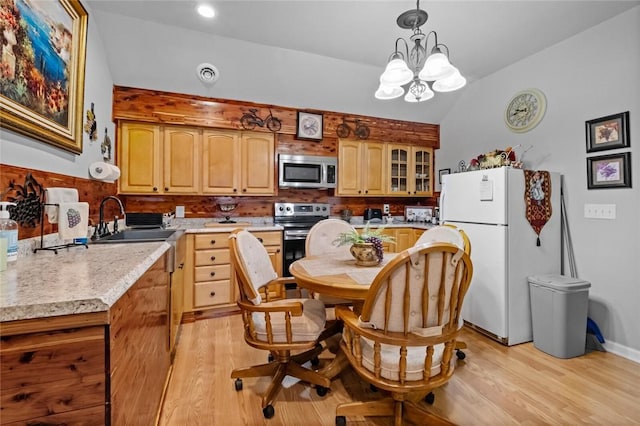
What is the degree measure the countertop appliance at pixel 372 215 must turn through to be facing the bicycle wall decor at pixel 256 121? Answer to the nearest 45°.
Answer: approximately 45° to its right

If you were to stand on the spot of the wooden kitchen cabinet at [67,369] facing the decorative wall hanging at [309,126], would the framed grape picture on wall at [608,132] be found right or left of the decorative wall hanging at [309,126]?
right

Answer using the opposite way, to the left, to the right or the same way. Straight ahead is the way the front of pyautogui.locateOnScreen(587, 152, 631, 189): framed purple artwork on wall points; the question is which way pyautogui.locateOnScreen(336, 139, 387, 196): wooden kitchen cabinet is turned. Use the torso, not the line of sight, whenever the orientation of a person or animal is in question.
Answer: to the left

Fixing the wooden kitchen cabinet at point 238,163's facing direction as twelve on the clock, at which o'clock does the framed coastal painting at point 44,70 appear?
The framed coastal painting is roughly at 1 o'clock from the wooden kitchen cabinet.

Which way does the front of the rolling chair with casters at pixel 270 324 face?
to the viewer's right

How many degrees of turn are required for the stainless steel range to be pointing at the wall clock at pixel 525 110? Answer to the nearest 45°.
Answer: approximately 90° to its left

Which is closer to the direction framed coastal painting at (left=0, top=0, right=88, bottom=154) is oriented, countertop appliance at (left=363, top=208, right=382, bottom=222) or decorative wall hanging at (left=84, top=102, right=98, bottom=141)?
the countertop appliance

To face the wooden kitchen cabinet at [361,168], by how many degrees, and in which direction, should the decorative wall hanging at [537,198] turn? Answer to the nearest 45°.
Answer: approximately 90° to its right

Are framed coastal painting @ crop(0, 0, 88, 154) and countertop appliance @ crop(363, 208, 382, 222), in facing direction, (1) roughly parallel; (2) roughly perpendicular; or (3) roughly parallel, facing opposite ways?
roughly perpendicular

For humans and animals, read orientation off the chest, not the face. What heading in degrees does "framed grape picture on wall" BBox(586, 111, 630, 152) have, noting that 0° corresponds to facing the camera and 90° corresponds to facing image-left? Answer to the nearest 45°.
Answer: approximately 45°

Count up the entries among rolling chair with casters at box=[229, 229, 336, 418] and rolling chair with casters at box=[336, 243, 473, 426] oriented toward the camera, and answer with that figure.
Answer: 0

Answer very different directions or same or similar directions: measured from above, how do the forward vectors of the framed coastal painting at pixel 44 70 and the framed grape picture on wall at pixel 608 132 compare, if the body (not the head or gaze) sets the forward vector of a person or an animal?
very different directions

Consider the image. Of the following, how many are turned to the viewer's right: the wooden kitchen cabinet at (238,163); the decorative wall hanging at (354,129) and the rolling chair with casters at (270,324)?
1
